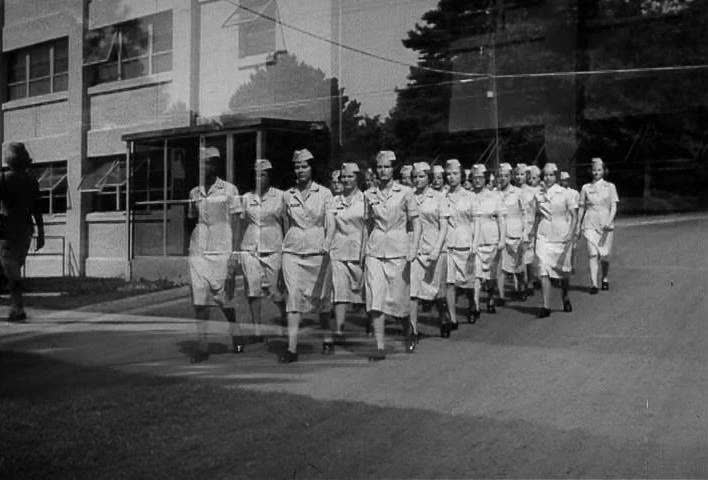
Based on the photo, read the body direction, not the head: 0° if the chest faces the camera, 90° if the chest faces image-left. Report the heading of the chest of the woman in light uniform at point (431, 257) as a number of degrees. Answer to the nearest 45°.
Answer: approximately 45°

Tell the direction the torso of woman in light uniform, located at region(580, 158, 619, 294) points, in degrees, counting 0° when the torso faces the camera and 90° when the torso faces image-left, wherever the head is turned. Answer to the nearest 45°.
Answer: approximately 0°

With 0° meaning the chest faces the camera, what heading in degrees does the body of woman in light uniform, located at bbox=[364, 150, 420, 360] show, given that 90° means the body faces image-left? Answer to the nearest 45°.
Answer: approximately 45°

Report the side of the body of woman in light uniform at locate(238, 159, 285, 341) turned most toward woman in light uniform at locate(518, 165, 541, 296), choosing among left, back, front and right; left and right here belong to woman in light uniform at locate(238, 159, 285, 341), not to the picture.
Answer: back
